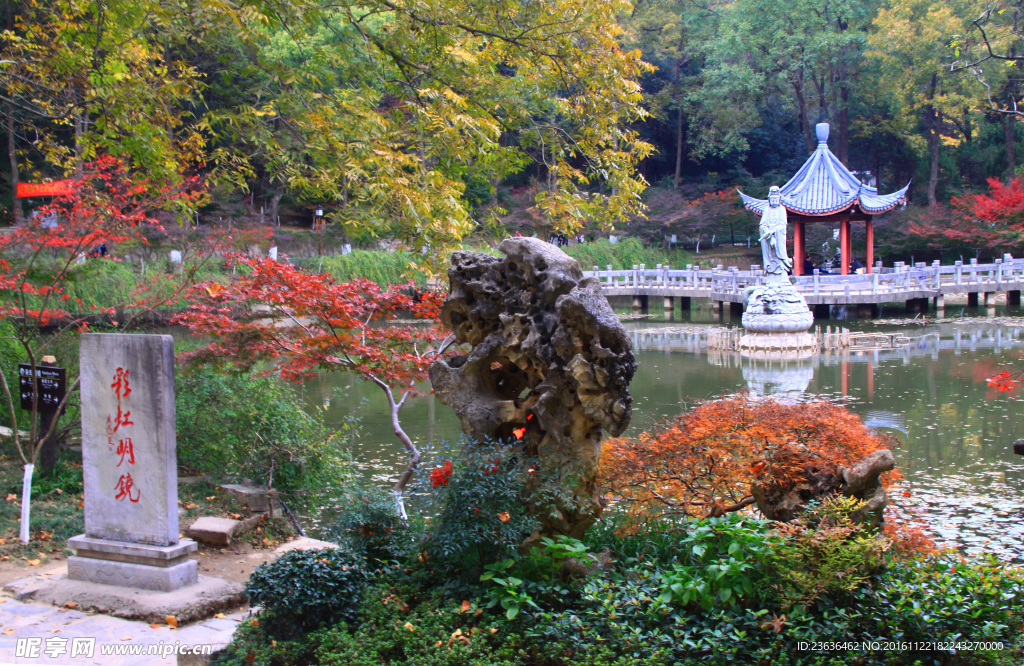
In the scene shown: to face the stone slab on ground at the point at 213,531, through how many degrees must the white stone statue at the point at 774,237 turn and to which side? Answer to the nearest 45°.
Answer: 0° — it already faces it

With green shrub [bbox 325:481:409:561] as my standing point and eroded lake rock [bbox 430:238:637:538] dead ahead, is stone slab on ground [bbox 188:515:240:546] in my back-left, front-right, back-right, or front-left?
back-left

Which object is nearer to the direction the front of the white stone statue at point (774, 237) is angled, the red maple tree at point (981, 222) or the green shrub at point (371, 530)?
the green shrub

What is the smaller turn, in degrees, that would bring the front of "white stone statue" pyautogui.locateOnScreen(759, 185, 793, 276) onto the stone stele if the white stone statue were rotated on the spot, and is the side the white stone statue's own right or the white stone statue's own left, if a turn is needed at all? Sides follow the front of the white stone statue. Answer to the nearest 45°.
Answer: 0° — it already faces it

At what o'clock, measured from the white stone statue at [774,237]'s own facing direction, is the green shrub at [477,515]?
The green shrub is roughly at 12 o'clock from the white stone statue.

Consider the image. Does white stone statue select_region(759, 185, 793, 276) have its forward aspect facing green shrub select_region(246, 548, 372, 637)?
yes

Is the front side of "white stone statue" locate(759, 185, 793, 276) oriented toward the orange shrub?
yes

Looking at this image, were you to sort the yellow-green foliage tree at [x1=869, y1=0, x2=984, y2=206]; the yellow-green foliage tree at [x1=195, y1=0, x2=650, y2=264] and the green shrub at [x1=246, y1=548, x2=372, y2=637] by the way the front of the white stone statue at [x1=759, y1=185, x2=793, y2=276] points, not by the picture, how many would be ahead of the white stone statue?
2

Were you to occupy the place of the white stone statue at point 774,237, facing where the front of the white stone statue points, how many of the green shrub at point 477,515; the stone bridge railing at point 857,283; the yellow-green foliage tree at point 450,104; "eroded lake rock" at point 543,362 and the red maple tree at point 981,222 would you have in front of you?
3

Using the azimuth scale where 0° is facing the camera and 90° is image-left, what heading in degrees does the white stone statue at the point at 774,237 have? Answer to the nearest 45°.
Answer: approximately 0°

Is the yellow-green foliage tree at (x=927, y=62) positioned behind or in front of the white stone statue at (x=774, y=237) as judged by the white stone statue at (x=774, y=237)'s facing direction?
behind

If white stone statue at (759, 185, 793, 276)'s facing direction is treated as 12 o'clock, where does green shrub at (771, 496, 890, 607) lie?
The green shrub is roughly at 12 o'clock from the white stone statue.
